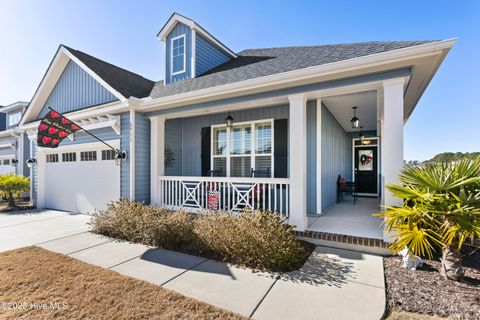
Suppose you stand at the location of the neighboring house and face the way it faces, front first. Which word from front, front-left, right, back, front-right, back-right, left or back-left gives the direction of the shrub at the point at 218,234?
front-left

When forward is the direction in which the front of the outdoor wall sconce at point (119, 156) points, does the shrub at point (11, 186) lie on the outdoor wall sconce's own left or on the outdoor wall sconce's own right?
on the outdoor wall sconce's own right

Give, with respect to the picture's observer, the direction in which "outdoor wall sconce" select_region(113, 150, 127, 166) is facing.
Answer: facing the viewer and to the left of the viewer

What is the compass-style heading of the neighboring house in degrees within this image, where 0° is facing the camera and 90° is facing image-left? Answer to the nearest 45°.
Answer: approximately 45°

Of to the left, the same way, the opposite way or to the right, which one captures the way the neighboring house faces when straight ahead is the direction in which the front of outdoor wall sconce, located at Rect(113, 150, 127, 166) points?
the same way

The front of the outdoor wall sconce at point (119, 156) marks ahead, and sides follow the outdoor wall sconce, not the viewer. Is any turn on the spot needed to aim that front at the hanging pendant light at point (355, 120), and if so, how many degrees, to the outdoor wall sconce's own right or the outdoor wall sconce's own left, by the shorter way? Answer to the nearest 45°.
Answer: approximately 90° to the outdoor wall sconce's own left

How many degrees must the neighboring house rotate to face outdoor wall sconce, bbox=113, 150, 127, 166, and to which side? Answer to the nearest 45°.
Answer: approximately 45° to its left

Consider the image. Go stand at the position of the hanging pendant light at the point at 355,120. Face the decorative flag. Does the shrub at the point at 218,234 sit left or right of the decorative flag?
left

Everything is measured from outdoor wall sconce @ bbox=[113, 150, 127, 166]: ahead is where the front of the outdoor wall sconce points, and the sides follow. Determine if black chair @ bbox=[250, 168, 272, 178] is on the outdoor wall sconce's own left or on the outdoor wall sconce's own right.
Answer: on the outdoor wall sconce's own left

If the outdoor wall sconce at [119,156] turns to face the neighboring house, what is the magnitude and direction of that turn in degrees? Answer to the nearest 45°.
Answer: approximately 90° to its right

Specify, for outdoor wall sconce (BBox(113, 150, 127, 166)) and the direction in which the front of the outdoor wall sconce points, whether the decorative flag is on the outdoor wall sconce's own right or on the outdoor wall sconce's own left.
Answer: on the outdoor wall sconce's own right

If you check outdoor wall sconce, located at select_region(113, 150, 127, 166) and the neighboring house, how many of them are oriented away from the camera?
0

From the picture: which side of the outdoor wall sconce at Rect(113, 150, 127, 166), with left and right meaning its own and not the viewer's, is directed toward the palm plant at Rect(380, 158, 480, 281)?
left

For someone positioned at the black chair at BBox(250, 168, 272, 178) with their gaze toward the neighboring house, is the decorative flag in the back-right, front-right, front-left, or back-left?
front-left
